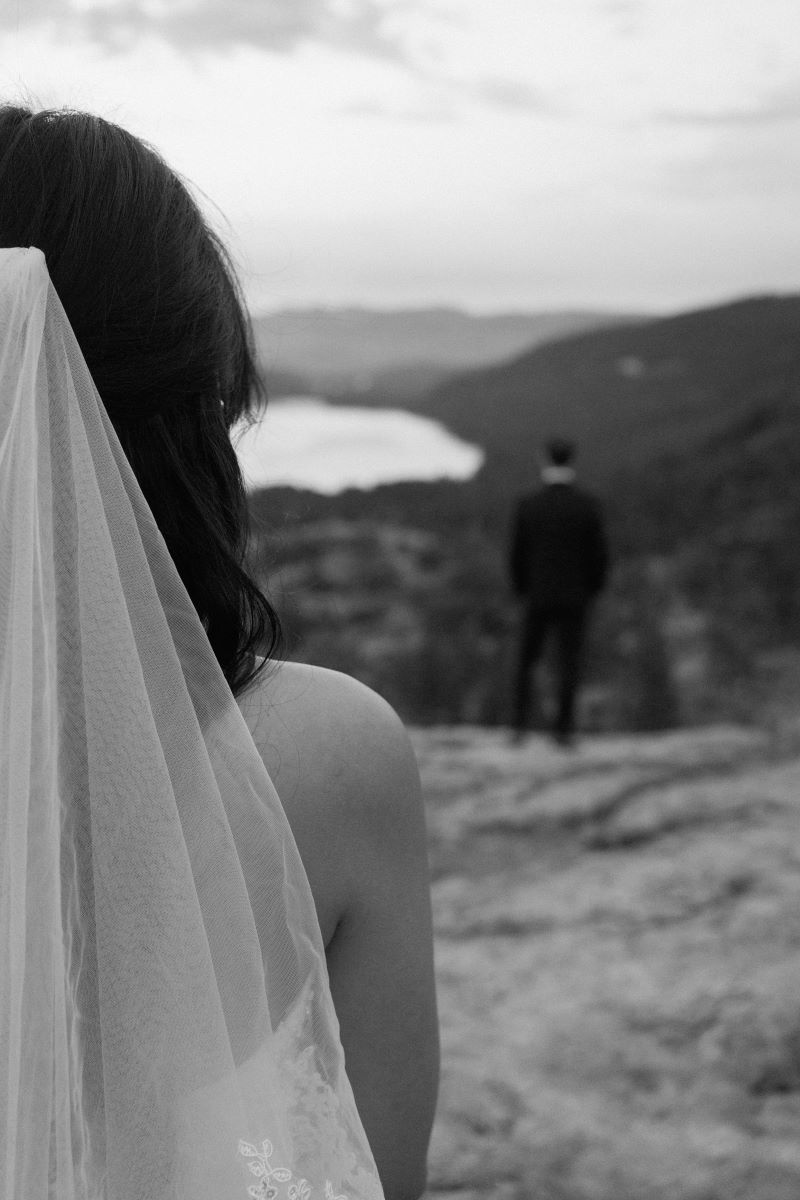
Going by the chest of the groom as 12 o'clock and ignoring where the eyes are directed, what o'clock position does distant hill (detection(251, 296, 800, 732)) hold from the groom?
The distant hill is roughly at 12 o'clock from the groom.

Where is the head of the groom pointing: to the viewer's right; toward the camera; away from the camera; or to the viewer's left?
away from the camera

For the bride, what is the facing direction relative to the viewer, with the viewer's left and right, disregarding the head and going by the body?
facing away from the viewer

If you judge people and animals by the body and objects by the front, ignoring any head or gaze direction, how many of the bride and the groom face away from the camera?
2

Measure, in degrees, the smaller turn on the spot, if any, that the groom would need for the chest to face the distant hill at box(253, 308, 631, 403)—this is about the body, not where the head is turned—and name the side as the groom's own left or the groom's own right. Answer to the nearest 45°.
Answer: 0° — they already face it

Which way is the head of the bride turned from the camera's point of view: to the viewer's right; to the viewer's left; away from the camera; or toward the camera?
away from the camera

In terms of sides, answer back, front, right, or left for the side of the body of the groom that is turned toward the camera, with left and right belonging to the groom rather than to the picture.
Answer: back

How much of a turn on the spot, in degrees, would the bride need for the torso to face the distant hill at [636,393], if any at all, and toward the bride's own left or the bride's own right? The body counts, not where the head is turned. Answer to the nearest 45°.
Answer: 0° — they already face it
